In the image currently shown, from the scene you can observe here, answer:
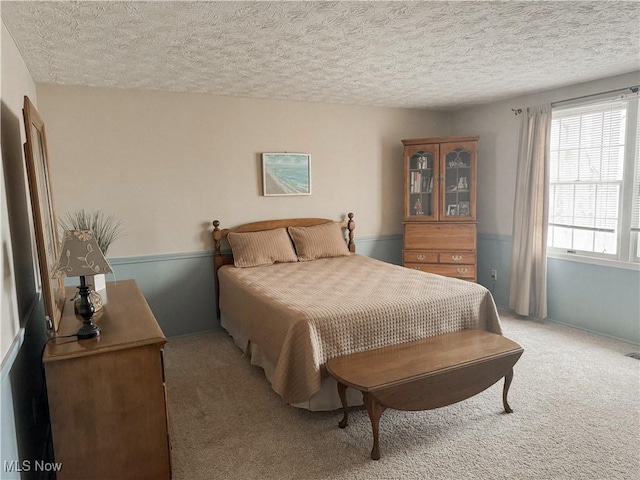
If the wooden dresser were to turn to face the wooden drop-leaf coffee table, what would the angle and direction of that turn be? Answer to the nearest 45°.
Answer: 0° — it already faces it

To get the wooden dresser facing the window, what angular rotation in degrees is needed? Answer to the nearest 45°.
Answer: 0° — it already faces it

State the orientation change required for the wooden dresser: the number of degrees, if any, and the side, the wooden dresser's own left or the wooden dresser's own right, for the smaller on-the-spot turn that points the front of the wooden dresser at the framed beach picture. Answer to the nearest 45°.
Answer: approximately 45° to the wooden dresser's own left

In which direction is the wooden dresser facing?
to the viewer's right

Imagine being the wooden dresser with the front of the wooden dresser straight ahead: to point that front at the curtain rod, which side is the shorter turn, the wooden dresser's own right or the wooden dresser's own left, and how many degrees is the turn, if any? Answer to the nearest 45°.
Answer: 0° — it already faces it

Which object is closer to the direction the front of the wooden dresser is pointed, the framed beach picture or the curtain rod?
the curtain rod

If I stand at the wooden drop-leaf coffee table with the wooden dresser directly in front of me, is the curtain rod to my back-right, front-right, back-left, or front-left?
back-right
